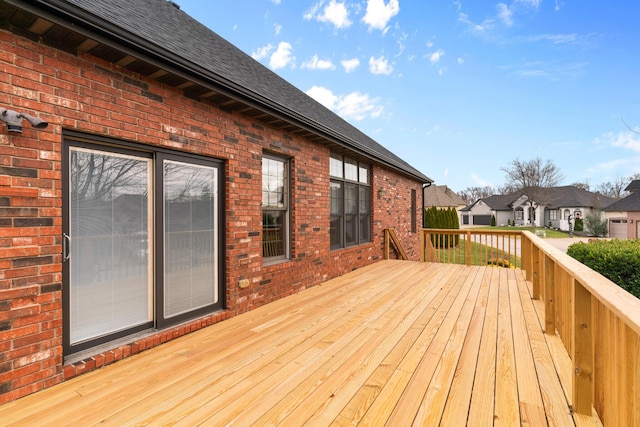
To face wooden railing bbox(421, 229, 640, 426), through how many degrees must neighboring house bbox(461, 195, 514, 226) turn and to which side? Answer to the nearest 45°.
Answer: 0° — it already faces it

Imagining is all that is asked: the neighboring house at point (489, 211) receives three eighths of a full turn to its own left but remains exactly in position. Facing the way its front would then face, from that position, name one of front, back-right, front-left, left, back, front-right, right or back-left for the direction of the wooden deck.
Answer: back-right

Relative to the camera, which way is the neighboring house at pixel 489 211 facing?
toward the camera

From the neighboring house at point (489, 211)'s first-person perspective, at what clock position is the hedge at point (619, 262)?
The hedge is roughly at 12 o'clock from the neighboring house.

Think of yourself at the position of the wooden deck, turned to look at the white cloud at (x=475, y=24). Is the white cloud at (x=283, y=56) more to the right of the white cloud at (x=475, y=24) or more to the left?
left
